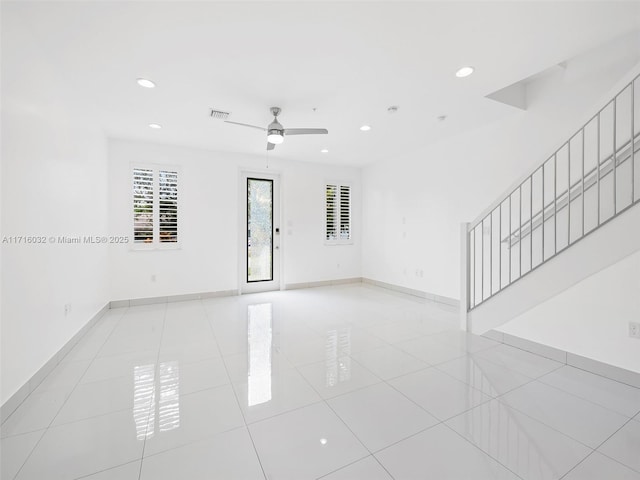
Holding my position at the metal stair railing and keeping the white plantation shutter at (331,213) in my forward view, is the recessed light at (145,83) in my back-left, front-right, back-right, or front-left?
front-left

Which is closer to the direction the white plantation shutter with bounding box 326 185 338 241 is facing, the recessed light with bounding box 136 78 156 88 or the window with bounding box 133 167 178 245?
the recessed light

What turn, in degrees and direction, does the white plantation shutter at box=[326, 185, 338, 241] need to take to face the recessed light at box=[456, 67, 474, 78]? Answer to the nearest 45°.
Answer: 0° — it already faces it

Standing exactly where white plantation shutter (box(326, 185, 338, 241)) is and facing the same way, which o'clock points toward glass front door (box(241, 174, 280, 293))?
The glass front door is roughly at 2 o'clock from the white plantation shutter.

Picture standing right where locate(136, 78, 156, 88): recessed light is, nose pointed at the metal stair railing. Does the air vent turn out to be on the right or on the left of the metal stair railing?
left

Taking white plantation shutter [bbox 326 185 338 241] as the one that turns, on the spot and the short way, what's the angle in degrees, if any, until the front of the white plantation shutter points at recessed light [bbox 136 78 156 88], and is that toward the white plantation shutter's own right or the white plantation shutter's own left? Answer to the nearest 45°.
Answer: approximately 45° to the white plantation shutter's own right

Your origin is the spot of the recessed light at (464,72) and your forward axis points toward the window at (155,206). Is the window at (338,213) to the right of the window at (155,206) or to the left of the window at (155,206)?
right

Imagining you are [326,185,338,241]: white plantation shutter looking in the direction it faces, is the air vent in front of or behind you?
in front

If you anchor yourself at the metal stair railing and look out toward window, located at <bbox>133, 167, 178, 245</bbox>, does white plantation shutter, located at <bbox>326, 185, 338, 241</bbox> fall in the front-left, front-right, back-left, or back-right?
front-right

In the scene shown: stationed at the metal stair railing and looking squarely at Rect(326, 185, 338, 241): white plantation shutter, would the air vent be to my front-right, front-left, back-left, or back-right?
front-left

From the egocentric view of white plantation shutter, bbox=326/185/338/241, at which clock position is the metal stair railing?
The metal stair railing is roughly at 11 o'clock from the white plantation shutter.

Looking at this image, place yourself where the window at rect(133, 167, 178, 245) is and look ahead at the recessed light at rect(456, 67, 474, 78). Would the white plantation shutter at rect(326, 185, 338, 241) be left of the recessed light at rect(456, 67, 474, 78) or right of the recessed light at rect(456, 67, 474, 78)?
left

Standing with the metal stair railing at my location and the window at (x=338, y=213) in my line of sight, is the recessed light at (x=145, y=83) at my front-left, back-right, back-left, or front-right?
front-left

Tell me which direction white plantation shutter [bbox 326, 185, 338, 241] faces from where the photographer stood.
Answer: facing the viewer

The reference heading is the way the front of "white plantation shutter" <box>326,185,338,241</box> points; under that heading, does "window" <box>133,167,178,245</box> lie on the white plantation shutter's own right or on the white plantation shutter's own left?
on the white plantation shutter's own right
